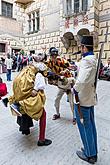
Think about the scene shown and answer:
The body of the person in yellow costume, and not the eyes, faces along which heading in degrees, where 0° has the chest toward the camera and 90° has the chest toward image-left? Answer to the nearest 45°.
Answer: approximately 270°
